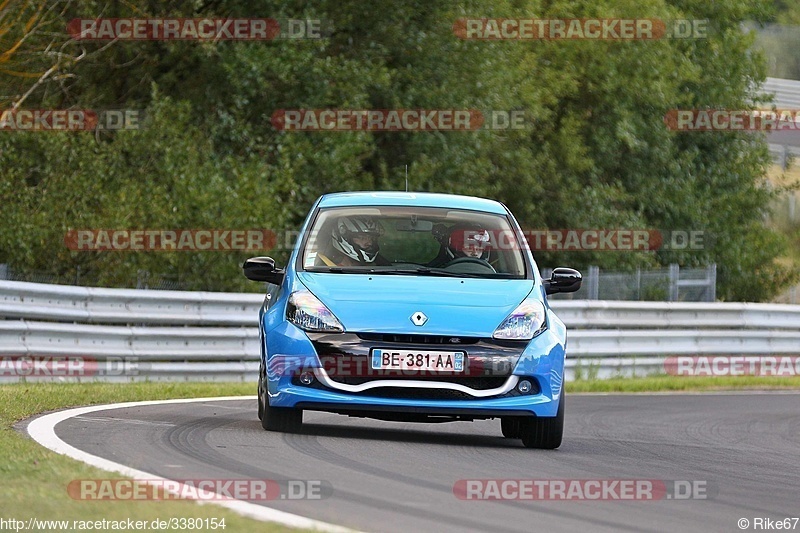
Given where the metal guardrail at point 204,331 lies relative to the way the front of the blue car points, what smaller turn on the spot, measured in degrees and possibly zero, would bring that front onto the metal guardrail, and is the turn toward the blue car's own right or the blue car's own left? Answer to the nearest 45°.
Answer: approximately 180°

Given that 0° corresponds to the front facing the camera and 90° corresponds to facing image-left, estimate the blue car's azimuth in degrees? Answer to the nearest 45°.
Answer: approximately 0°
